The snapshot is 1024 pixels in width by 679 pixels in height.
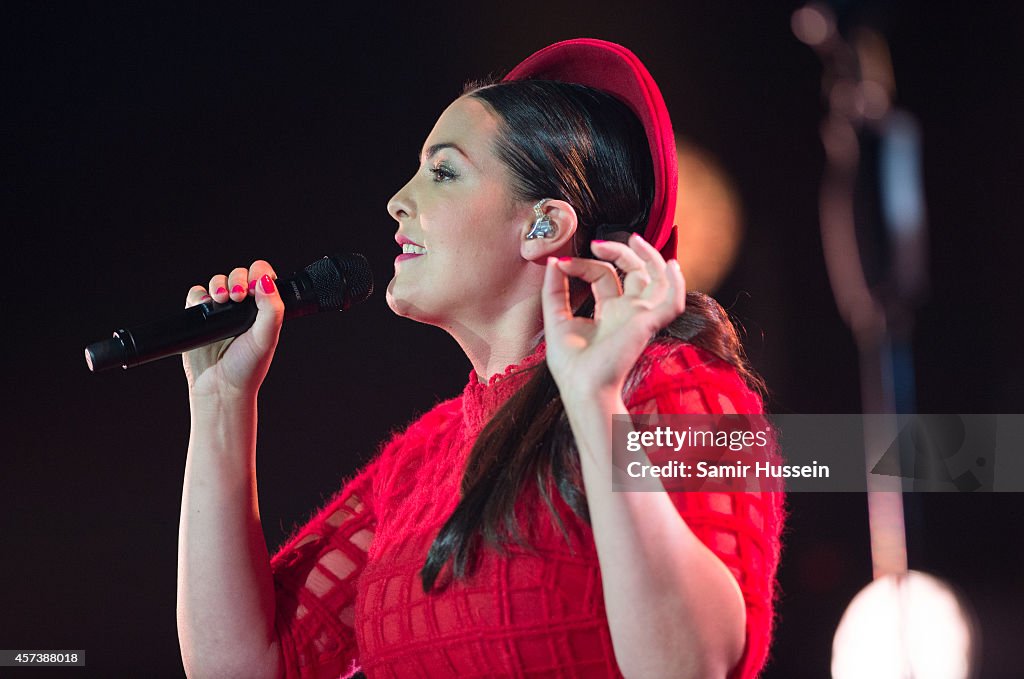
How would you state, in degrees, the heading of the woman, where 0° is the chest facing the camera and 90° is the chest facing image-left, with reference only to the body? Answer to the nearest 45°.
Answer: approximately 45°

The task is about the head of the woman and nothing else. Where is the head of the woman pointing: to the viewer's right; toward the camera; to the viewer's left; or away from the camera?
to the viewer's left
